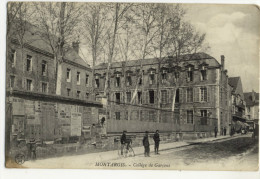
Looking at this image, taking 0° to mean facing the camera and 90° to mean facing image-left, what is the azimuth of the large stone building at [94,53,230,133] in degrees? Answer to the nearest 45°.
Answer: approximately 45°

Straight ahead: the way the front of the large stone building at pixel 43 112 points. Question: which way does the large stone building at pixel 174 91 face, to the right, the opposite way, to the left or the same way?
to the right

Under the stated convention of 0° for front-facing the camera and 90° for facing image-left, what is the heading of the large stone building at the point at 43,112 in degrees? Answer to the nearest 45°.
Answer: approximately 315°
